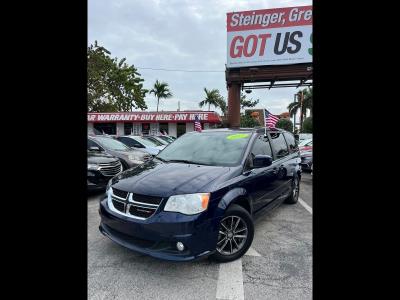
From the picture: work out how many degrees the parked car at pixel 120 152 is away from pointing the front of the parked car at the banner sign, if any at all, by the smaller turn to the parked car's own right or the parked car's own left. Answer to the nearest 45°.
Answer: approximately 135° to the parked car's own left

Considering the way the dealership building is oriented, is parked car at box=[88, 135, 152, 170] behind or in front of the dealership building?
in front

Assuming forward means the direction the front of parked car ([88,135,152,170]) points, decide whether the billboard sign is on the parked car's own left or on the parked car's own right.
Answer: on the parked car's own left

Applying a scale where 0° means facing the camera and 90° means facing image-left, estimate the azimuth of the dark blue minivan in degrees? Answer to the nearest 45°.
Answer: approximately 45°

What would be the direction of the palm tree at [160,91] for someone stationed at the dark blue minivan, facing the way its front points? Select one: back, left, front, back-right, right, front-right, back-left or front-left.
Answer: back-right

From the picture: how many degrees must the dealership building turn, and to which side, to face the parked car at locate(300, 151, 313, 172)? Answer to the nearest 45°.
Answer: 0° — it already faces it

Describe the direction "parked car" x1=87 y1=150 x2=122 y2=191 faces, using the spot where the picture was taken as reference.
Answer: facing the viewer and to the right of the viewer

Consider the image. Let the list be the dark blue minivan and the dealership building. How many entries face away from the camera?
0

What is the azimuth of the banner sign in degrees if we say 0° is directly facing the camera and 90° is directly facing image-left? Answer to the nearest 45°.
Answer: approximately 0°

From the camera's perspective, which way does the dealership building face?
toward the camera

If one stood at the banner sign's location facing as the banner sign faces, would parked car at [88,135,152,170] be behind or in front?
in front
